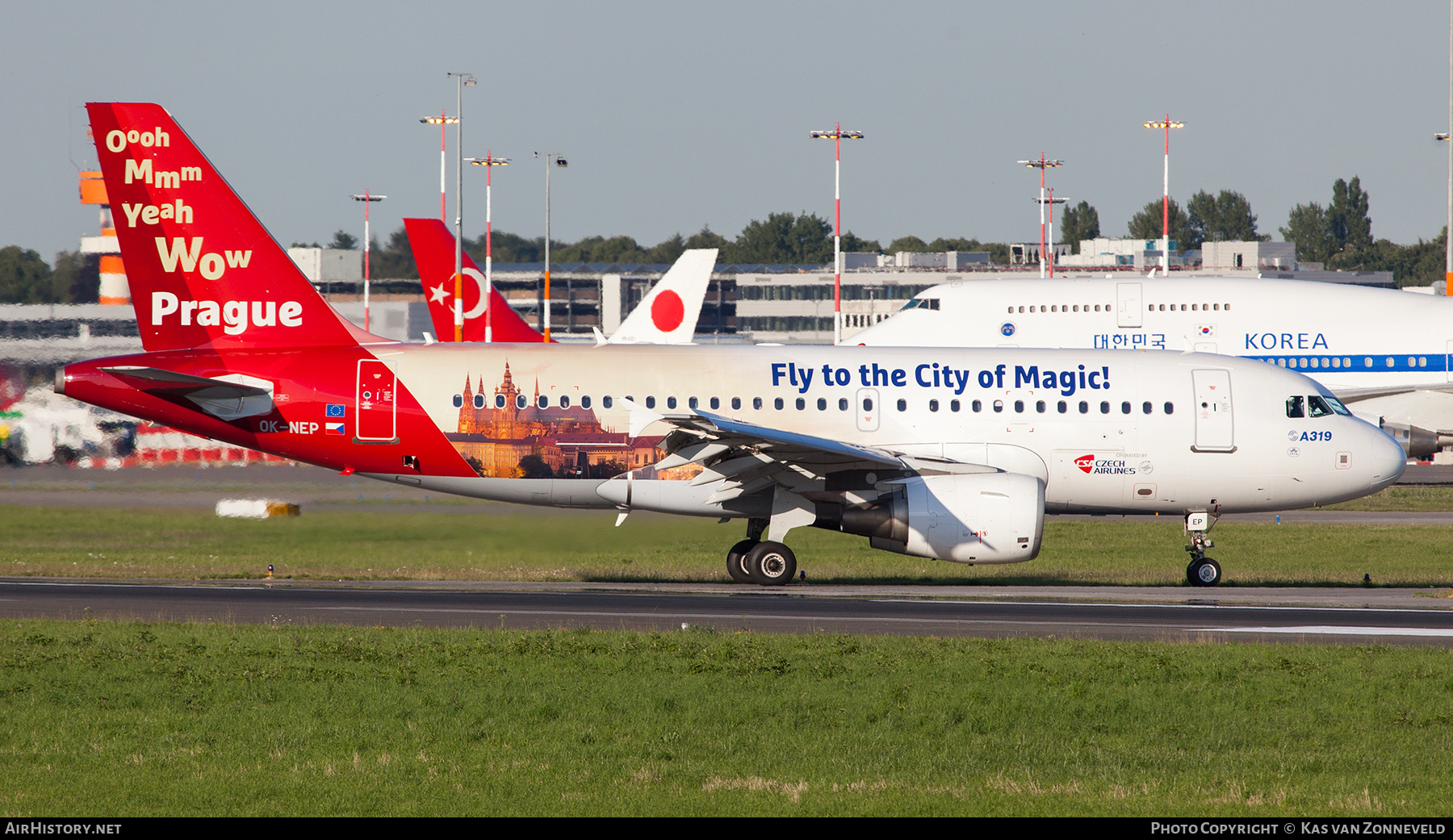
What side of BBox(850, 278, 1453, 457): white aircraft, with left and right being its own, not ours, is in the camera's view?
left
